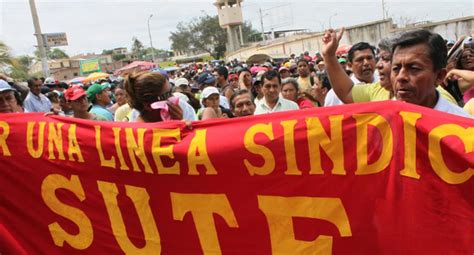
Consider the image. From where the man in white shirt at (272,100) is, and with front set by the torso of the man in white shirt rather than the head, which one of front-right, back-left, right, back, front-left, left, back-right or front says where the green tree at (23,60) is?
back-right

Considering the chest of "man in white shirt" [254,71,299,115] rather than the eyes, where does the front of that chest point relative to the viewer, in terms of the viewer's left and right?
facing the viewer

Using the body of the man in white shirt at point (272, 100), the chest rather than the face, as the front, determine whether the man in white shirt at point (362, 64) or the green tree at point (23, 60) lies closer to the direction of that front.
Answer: the man in white shirt

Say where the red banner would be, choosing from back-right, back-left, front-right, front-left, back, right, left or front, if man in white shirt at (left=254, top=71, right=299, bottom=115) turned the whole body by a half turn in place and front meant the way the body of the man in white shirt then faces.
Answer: back

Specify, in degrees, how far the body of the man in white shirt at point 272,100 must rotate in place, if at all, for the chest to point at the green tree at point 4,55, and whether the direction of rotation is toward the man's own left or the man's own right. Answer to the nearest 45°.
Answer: approximately 135° to the man's own right

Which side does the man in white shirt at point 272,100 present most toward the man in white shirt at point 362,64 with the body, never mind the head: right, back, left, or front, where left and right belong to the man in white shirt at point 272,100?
left
